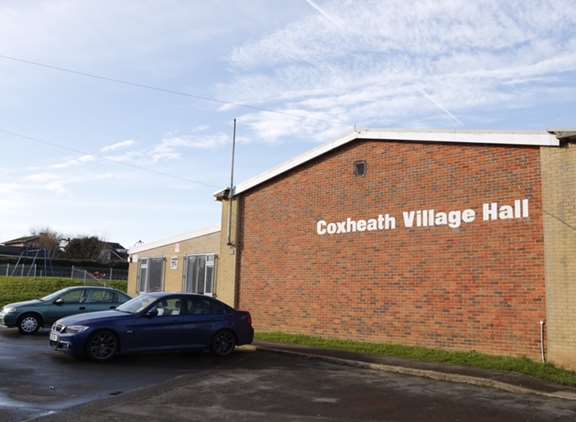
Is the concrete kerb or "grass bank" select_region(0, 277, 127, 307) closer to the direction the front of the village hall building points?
the concrete kerb

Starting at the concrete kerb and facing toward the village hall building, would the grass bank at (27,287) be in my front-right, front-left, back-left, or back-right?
front-left

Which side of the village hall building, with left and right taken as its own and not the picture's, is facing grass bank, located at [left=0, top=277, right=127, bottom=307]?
right

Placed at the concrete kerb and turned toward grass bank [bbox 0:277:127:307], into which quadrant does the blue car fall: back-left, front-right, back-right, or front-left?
front-left

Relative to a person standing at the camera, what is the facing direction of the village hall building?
facing the viewer and to the left of the viewer

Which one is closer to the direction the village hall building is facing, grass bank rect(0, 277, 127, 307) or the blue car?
the blue car
